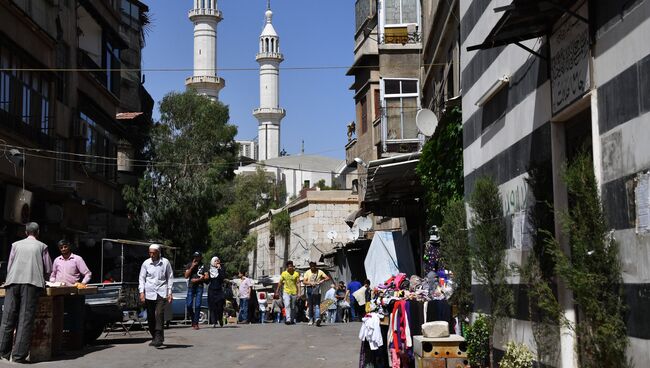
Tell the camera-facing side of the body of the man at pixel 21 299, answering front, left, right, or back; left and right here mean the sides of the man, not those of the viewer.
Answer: back

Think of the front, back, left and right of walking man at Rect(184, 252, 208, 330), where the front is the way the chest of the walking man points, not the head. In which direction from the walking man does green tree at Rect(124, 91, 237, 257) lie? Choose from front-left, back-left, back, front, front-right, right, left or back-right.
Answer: back

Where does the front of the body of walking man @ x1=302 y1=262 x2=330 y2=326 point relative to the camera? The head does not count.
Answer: toward the camera

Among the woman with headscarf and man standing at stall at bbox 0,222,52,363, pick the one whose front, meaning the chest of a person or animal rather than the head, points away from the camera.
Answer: the man standing at stall

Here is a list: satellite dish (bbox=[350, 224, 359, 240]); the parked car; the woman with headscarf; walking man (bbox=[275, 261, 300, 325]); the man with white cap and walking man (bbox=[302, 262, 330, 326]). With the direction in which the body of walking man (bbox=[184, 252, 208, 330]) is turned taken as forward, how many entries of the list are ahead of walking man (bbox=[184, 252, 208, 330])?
1

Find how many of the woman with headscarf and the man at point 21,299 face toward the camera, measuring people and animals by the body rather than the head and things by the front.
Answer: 1

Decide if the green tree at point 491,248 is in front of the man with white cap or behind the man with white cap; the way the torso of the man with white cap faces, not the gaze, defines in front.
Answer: in front

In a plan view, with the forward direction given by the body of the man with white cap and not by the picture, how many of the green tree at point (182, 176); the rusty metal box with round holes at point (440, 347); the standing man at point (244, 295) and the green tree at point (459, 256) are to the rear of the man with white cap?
2

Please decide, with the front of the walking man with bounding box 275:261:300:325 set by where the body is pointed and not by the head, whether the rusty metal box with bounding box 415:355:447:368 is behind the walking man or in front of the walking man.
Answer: in front

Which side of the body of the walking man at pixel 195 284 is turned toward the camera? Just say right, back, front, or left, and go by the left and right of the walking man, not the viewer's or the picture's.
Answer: front

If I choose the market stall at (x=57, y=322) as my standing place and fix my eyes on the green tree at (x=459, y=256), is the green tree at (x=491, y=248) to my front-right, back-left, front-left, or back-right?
front-right

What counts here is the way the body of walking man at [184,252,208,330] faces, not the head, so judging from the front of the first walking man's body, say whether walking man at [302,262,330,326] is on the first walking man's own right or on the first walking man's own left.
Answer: on the first walking man's own left

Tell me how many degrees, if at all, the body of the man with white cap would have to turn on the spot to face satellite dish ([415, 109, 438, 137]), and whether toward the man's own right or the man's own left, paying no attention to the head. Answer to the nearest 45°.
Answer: approximately 135° to the man's own left

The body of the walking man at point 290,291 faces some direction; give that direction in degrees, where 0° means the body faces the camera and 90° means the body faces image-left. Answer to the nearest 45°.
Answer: approximately 0°

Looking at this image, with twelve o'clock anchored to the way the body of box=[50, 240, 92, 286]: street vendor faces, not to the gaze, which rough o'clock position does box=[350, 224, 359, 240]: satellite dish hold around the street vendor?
The satellite dish is roughly at 7 o'clock from the street vendor.

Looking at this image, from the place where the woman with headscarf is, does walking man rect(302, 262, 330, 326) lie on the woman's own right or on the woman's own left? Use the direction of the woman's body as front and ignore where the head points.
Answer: on the woman's own left

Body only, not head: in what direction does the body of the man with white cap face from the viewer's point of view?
toward the camera
